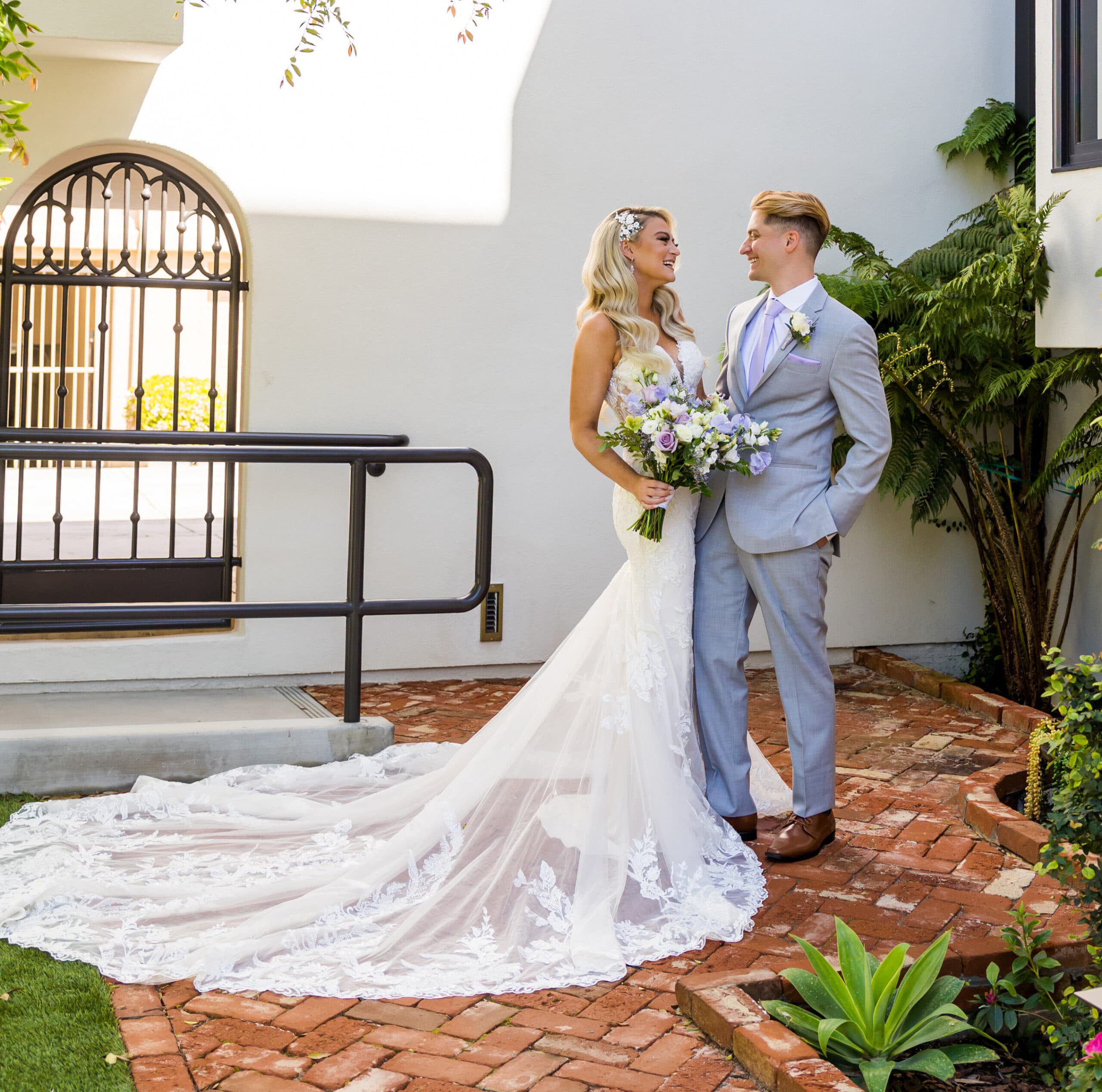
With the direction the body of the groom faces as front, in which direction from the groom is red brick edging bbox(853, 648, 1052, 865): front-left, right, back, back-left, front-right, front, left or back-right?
back

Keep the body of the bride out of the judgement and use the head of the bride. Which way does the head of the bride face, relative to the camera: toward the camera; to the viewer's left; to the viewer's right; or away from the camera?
to the viewer's right

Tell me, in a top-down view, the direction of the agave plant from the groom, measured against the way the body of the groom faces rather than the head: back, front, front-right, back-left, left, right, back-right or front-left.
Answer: front-left

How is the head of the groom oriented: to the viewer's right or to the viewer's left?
to the viewer's left

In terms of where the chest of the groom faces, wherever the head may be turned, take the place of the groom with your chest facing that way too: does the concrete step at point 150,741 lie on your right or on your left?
on your right

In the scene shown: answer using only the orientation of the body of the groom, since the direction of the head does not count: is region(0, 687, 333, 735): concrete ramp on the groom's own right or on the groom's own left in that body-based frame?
on the groom's own right

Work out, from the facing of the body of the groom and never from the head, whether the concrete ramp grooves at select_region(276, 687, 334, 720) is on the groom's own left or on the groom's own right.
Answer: on the groom's own right

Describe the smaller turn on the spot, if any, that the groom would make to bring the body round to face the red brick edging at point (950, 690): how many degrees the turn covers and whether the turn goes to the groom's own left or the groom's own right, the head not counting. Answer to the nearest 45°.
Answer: approximately 135° to the groom's own right

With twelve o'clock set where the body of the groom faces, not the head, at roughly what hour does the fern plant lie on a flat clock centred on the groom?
The fern plant is roughly at 5 o'clock from the groom.

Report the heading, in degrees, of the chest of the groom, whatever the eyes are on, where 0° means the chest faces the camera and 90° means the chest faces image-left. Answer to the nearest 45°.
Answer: approximately 45°
